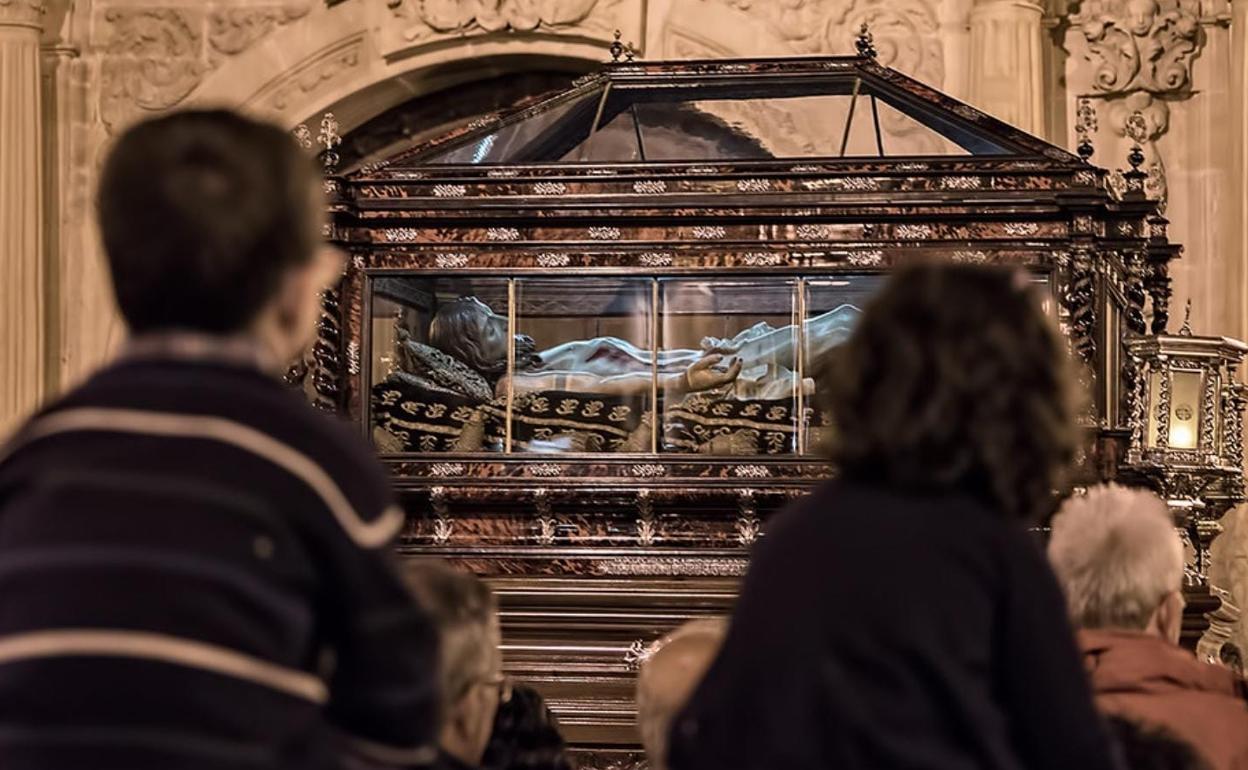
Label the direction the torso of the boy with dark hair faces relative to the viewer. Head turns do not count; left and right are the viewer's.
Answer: facing away from the viewer and to the right of the viewer

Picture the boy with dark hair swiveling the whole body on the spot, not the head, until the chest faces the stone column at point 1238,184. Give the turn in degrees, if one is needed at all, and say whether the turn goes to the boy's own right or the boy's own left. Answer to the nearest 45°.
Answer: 0° — they already face it

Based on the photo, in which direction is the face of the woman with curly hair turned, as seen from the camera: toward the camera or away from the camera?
away from the camera

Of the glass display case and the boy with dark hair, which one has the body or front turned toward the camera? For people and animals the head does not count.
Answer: the glass display case

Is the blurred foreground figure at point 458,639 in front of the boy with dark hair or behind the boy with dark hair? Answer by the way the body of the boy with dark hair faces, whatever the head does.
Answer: in front

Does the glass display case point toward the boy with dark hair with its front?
yes

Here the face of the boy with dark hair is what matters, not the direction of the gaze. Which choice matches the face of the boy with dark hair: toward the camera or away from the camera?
away from the camera

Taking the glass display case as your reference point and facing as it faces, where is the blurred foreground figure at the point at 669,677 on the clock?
The blurred foreground figure is roughly at 12 o'clock from the glass display case.

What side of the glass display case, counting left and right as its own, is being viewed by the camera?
front

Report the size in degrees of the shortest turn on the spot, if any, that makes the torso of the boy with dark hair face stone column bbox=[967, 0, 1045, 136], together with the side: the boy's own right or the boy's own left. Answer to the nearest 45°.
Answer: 0° — they already face it

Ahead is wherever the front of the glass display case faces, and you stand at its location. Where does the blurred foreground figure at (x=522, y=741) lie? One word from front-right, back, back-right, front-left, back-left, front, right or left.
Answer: front

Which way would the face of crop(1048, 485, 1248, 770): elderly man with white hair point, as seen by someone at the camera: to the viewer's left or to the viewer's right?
to the viewer's right

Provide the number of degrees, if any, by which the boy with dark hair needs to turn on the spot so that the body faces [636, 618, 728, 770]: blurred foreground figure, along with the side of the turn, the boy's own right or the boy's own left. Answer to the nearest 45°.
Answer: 0° — they already face them
